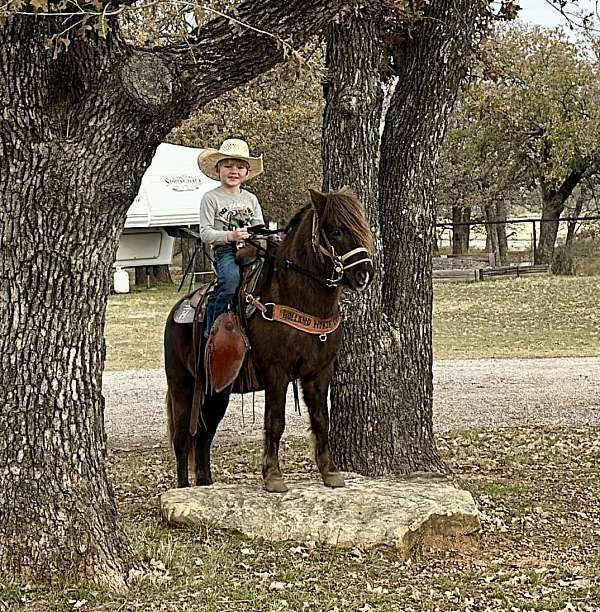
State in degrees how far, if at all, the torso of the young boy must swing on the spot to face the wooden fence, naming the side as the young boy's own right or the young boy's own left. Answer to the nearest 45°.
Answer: approximately 135° to the young boy's own left

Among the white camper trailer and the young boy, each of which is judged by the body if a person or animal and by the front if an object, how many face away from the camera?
0

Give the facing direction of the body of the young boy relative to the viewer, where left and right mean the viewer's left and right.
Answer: facing the viewer and to the right of the viewer

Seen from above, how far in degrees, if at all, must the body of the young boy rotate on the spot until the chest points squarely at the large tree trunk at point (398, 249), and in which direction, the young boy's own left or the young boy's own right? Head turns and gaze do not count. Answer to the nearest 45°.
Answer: approximately 90° to the young boy's own left

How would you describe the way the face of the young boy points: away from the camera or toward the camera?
toward the camera
